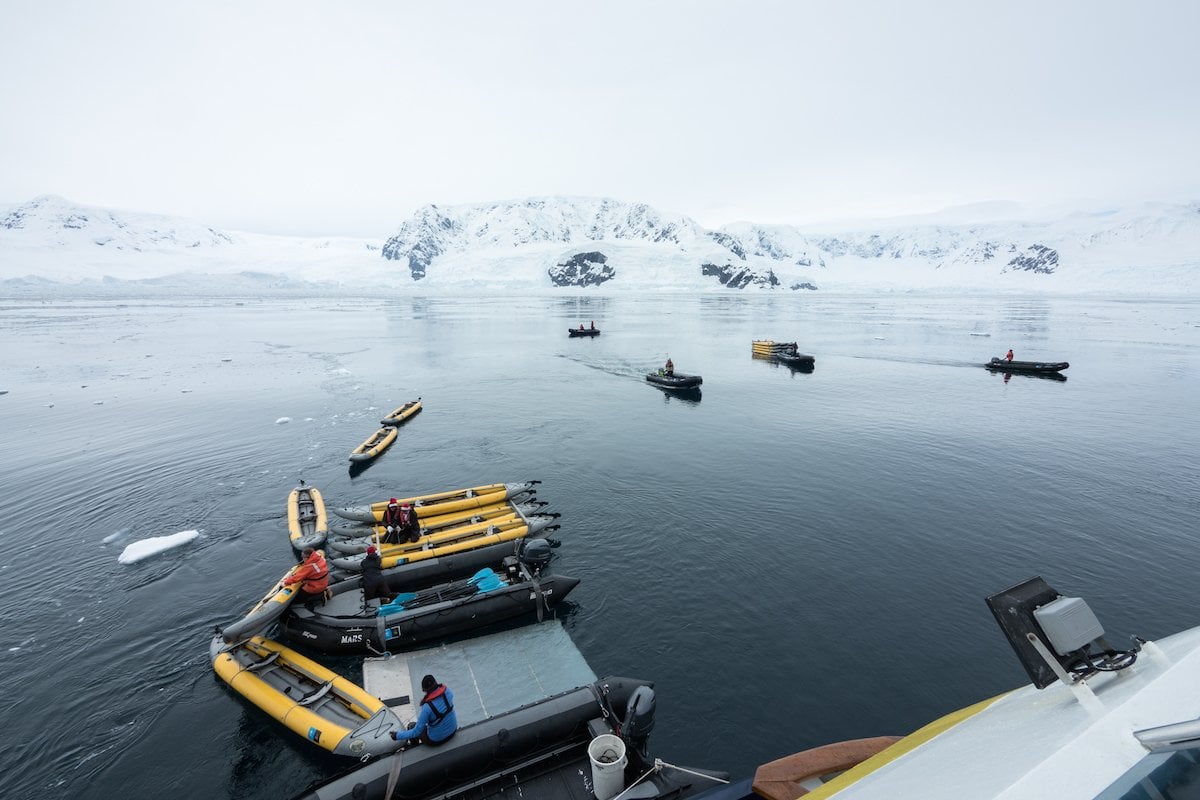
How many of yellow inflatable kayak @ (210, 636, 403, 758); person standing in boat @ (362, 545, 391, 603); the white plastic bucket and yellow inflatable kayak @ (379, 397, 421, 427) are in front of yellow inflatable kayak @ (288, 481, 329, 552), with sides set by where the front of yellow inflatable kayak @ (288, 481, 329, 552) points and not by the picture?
3

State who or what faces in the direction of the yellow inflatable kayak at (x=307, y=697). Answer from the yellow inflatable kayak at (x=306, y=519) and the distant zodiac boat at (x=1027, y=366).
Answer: the yellow inflatable kayak at (x=306, y=519)

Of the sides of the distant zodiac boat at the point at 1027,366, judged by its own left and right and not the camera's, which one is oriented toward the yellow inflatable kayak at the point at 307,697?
right

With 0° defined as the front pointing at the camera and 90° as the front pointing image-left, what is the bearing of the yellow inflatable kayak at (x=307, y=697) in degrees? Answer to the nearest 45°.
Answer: approximately 315°

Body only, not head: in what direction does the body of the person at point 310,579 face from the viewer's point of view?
to the viewer's left

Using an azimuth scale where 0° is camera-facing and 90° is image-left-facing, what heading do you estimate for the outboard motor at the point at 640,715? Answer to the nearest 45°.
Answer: approximately 45°

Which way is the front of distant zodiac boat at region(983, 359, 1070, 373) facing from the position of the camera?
facing to the right of the viewer

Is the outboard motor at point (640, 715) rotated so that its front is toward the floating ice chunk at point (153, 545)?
no

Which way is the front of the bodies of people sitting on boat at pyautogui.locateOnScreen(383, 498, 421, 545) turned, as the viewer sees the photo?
toward the camera

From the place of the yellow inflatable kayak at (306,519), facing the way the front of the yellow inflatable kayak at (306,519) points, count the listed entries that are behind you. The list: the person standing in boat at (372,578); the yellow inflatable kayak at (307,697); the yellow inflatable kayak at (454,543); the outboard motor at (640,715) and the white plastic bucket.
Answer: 0

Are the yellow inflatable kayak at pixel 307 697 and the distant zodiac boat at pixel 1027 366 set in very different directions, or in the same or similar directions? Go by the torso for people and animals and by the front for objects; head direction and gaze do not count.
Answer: same or similar directions

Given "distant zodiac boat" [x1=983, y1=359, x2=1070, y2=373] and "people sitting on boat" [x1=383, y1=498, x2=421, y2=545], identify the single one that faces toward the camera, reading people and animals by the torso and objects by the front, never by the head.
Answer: the people sitting on boat

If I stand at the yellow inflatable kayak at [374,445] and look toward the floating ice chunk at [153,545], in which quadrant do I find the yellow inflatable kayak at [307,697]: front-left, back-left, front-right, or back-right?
front-left
